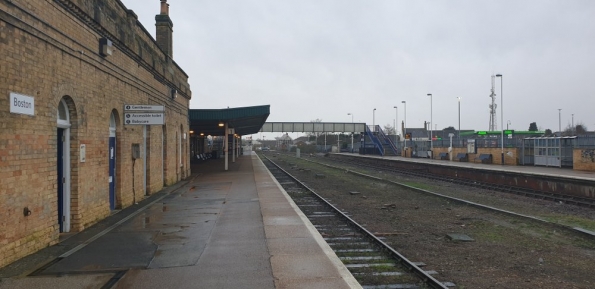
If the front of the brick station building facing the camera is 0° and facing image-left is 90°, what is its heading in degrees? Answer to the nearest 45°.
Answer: approximately 315°

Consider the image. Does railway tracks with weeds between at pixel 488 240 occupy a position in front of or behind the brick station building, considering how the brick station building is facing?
in front

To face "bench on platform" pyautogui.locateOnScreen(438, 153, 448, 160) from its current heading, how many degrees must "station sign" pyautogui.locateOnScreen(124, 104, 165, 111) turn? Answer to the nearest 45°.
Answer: approximately 135° to its left

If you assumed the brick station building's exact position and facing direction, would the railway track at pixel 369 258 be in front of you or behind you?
in front

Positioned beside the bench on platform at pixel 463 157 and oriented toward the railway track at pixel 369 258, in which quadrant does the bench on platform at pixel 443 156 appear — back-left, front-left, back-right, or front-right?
back-right

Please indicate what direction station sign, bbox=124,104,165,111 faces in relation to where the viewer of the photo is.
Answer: facing the viewer

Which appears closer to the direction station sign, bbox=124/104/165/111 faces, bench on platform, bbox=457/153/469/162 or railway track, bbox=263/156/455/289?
the railway track

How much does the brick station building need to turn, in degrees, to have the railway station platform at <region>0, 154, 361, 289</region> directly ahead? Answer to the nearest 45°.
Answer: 0° — it already faces it

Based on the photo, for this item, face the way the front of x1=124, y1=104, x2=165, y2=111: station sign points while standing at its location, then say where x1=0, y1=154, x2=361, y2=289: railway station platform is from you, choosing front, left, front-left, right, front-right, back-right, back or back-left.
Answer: front

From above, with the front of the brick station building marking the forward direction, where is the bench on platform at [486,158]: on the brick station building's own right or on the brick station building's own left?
on the brick station building's own left

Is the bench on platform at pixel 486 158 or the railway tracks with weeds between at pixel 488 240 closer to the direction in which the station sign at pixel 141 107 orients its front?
the railway tracks with weeds between

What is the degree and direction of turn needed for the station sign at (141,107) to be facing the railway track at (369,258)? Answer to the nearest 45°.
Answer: approximately 45° to its left
